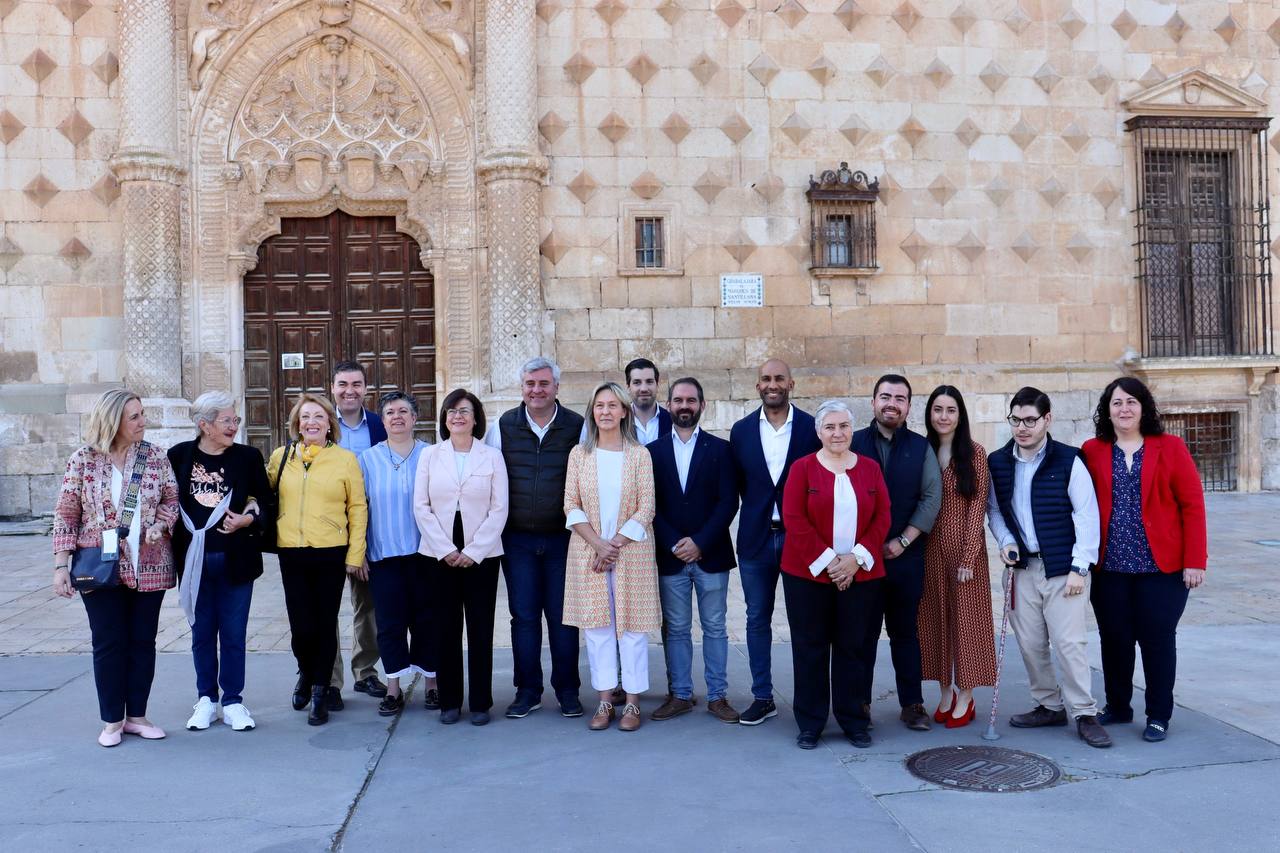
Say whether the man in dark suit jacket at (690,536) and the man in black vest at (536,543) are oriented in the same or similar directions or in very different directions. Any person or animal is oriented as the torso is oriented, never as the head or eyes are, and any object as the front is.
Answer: same or similar directions

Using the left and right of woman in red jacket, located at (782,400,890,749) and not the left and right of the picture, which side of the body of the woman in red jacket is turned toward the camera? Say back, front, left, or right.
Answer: front

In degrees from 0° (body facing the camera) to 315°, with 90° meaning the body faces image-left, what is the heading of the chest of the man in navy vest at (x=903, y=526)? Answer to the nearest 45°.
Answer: approximately 0°

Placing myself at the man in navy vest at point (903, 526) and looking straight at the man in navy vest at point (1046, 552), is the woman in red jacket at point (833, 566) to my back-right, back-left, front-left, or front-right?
back-right

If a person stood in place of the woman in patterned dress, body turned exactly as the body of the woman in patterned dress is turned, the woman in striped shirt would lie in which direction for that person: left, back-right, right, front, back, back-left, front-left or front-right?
front-right

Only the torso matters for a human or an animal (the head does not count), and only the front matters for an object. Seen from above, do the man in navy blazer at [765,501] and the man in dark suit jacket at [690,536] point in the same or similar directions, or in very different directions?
same or similar directions

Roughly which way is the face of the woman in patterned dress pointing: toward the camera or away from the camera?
toward the camera

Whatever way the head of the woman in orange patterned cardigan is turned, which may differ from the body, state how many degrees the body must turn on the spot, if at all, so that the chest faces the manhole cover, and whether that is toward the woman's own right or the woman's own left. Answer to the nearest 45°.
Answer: approximately 45° to the woman's own left

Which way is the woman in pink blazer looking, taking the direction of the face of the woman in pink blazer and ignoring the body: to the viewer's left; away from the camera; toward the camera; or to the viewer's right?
toward the camera

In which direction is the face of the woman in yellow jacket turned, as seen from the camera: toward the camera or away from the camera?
toward the camera

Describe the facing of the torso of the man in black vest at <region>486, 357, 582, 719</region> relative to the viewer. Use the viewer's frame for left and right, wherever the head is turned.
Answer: facing the viewer

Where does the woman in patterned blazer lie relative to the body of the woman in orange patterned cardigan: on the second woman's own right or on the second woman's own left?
on the second woman's own right

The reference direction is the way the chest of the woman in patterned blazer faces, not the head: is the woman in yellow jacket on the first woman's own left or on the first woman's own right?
on the first woman's own left

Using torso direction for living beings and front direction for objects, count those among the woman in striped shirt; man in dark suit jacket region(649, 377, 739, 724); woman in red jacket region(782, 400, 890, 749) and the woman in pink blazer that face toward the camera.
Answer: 4

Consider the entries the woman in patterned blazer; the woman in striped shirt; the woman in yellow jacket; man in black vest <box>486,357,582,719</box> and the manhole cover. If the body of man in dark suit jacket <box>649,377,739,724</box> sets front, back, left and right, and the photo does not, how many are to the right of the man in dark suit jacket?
4

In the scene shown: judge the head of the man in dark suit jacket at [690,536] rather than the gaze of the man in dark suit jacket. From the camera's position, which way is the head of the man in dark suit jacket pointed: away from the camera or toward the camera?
toward the camera
